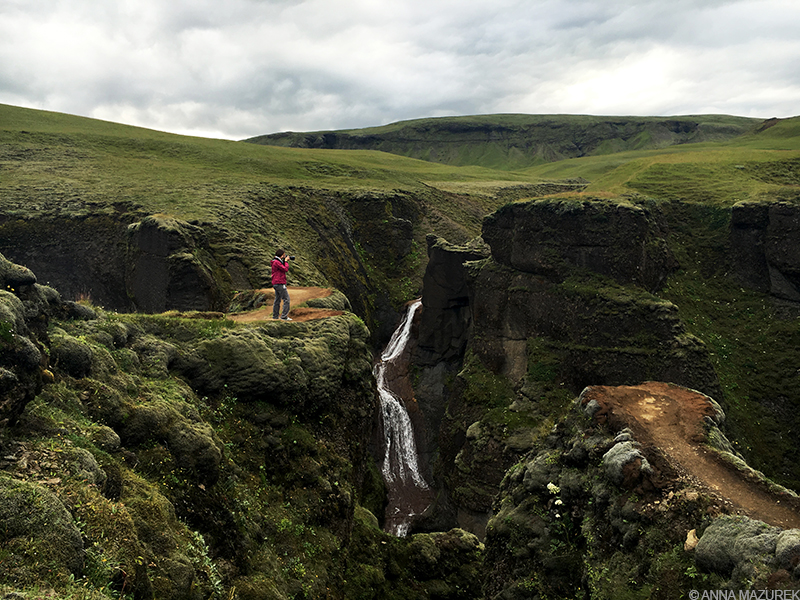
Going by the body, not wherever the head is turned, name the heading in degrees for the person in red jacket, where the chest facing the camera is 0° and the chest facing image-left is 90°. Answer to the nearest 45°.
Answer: approximately 270°

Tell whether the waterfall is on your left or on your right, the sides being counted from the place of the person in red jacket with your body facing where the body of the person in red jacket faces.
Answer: on your left

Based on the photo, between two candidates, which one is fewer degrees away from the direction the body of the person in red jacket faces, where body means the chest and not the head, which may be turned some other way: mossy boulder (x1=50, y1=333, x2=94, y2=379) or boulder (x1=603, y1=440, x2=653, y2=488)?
the boulder

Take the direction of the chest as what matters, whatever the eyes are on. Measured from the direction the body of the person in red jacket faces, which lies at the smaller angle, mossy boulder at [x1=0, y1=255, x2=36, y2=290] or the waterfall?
the waterfall

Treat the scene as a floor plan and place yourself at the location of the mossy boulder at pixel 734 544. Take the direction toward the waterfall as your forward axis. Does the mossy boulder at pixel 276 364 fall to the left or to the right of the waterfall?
left

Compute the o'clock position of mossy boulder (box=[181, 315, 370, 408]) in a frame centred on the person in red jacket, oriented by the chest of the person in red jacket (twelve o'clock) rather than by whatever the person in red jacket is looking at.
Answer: The mossy boulder is roughly at 3 o'clock from the person in red jacket.
